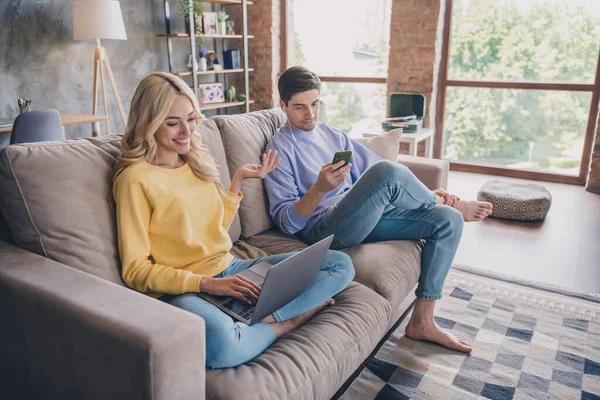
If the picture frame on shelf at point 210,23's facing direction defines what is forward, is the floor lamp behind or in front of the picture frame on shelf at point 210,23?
in front

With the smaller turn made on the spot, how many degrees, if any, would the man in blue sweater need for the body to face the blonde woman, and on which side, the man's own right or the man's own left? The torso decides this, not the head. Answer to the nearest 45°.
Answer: approximately 90° to the man's own right

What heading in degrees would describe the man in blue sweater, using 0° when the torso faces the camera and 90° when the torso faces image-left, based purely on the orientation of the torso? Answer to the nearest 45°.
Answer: approximately 315°

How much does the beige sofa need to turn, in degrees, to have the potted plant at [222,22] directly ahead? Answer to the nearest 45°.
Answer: approximately 135° to its left

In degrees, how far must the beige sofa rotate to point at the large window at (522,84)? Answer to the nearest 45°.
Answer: approximately 90° to its left

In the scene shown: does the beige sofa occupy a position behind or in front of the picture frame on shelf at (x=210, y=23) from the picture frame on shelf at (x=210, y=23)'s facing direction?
in front

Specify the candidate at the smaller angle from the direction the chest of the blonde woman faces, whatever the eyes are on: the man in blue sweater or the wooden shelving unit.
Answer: the man in blue sweater

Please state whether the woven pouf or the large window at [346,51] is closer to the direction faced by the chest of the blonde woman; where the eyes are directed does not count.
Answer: the woven pouf

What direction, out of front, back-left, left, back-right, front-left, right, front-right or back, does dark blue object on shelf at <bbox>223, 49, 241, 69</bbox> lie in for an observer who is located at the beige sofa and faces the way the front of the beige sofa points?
back-left

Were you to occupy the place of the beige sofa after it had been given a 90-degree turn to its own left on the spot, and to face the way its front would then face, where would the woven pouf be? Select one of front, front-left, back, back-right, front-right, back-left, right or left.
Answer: front

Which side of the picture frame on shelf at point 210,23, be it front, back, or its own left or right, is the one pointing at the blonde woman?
front

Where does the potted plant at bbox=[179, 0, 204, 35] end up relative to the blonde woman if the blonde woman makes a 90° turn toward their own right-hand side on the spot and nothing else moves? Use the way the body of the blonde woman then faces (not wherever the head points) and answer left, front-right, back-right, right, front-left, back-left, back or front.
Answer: back-right

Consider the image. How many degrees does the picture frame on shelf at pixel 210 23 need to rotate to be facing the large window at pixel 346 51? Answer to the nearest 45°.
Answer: approximately 90° to its left

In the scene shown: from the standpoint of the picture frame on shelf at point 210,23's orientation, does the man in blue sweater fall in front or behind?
in front

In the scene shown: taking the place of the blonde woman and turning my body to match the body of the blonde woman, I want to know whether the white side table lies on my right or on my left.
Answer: on my left

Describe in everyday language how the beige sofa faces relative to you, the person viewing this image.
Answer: facing the viewer and to the right of the viewer
